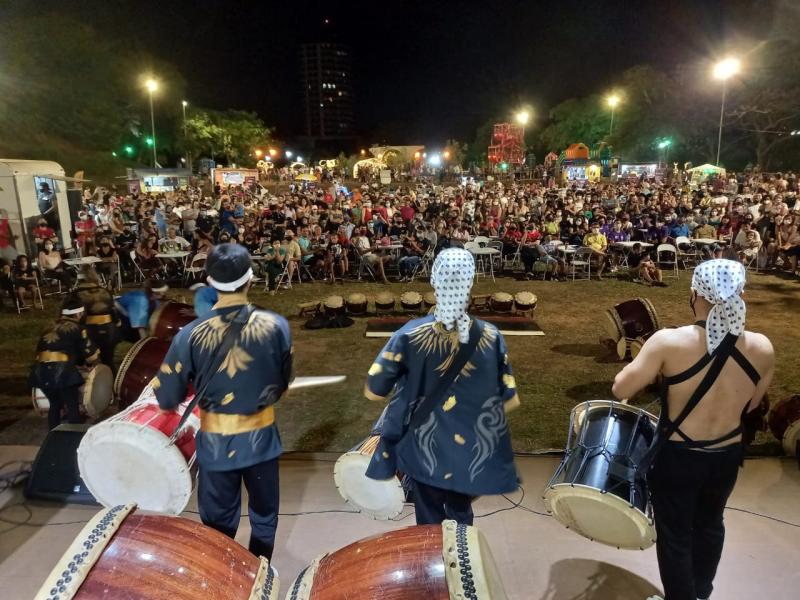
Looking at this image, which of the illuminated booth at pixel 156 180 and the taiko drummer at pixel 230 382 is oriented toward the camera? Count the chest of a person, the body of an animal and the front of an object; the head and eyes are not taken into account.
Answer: the illuminated booth

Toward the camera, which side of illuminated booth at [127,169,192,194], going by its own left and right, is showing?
front

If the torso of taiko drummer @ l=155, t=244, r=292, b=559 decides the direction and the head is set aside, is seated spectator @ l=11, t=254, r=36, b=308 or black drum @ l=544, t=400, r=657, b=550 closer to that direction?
the seated spectator

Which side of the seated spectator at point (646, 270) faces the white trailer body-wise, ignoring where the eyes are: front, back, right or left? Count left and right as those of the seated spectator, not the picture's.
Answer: right

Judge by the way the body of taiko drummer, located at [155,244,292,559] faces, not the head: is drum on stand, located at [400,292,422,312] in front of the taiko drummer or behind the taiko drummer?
in front

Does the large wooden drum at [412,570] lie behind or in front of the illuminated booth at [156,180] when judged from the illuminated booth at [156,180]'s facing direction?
in front

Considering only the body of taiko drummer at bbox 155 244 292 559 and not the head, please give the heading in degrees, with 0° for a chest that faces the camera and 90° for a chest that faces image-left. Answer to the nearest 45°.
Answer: approximately 180°

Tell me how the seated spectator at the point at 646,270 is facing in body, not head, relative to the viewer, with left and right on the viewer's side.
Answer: facing the viewer and to the right of the viewer

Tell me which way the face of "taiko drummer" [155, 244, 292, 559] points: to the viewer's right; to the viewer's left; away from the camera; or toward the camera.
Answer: away from the camera

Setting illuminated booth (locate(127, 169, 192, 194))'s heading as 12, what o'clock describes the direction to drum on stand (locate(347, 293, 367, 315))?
The drum on stand is roughly at 12 o'clock from the illuminated booth.

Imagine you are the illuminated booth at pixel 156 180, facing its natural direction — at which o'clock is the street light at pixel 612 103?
The street light is roughly at 9 o'clock from the illuminated booth.

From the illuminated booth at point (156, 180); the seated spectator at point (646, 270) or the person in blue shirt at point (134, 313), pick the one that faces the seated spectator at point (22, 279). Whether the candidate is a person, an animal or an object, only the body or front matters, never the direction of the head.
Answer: the illuminated booth

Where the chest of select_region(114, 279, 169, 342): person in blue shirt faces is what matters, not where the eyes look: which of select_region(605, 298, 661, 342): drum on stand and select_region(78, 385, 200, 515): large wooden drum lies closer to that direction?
the drum on stand

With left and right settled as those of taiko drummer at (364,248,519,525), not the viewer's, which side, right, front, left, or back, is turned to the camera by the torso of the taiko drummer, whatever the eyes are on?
back

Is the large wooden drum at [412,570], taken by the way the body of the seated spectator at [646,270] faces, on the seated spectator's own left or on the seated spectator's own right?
on the seated spectator's own right
